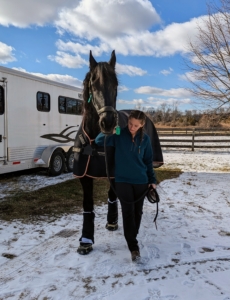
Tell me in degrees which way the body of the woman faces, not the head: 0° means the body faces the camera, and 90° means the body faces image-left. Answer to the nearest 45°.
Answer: approximately 0°

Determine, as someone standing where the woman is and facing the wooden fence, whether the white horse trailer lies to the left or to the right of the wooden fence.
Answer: left

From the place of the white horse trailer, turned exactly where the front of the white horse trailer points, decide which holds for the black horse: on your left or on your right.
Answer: on your left

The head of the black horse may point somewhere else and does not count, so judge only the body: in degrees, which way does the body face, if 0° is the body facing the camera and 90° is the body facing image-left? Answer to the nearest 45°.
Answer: approximately 45°

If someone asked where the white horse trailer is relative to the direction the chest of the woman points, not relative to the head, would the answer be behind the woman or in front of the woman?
behind
